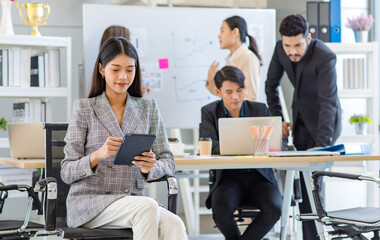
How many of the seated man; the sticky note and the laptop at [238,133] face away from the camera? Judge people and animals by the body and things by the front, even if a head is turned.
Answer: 1

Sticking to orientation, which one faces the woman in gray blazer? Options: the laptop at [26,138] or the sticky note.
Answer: the sticky note

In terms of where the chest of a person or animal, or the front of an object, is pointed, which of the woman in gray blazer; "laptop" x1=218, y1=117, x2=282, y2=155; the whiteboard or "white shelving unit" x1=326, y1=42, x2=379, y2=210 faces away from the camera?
the laptop

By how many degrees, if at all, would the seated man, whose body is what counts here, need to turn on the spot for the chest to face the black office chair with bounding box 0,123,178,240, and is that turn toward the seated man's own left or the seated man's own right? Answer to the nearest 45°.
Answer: approximately 45° to the seated man's own right

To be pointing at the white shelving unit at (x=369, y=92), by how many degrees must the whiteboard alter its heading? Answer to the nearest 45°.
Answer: approximately 90° to its left

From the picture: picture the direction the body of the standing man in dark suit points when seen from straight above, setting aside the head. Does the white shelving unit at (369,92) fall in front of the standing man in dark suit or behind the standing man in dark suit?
behind

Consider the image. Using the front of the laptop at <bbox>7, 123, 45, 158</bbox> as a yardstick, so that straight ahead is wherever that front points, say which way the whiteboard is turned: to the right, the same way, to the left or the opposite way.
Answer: the opposite way

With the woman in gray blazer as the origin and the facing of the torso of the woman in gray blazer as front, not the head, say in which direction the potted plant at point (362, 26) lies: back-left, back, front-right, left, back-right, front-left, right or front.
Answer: left

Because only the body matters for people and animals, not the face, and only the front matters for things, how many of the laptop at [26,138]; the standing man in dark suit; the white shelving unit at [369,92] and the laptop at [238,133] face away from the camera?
2

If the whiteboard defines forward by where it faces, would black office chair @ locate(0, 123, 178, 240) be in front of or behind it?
in front

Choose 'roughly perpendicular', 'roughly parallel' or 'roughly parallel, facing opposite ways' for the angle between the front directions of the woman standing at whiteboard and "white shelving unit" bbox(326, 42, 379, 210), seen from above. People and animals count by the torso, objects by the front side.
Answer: roughly perpendicular

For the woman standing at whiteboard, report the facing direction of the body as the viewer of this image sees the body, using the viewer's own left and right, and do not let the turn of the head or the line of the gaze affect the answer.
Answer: facing to the left of the viewer

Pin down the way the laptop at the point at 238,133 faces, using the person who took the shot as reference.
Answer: facing away from the viewer

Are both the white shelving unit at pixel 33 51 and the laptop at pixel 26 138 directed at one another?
yes

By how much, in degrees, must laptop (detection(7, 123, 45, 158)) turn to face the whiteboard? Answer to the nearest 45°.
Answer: approximately 45° to its right

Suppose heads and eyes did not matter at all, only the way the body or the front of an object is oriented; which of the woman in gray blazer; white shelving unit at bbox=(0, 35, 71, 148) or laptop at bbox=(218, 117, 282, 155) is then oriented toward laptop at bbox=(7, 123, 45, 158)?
the white shelving unit
